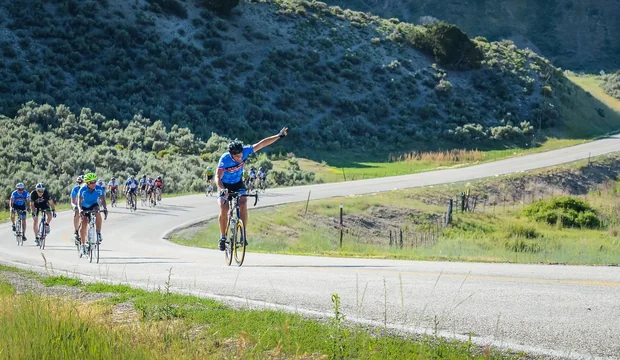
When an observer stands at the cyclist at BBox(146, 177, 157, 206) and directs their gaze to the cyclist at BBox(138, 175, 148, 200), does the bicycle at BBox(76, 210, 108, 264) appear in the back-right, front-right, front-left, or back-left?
back-left

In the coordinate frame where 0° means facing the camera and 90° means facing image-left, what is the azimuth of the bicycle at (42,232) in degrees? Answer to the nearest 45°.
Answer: approximately 0°

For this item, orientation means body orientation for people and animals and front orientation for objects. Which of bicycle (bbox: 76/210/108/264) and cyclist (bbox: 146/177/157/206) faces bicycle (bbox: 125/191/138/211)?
the cyclist

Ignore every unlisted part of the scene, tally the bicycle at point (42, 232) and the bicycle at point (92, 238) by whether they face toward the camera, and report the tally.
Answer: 2

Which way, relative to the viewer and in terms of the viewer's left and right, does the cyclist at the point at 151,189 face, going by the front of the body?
facing the viewer and to the left of the viewer

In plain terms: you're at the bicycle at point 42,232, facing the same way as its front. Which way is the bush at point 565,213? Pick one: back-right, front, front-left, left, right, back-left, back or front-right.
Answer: left

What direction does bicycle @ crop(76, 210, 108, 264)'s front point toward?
toward the camera

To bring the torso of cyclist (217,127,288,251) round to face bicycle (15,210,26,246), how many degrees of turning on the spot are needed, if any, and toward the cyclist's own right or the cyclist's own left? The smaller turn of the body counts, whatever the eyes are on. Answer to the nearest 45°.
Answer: approximately 135° to the cyclist's own right

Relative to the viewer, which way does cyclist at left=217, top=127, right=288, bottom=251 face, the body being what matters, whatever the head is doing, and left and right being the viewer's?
facing the viewer

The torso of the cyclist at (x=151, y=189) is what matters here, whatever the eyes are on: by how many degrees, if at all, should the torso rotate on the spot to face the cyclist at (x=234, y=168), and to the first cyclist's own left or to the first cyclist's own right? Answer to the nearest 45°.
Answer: approximately 45° to the first cyclist's own left

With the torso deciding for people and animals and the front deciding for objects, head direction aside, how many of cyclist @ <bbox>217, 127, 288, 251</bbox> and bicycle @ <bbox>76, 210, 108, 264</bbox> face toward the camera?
2

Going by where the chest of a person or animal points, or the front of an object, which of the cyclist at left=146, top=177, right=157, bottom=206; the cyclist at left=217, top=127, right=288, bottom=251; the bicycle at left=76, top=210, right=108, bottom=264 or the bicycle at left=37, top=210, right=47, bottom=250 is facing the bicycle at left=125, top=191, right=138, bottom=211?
the cyclist at left=146, top=177, right=157, bottom=206
